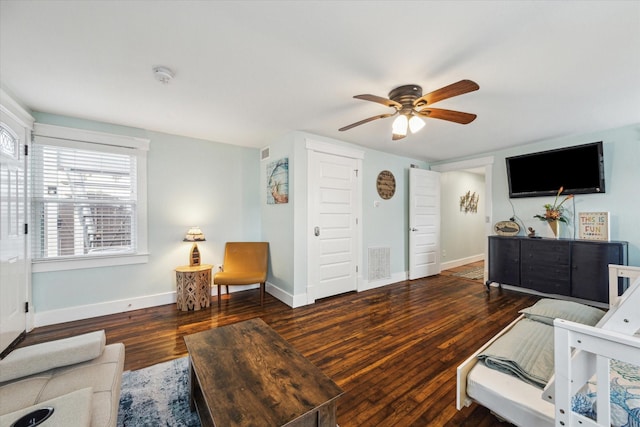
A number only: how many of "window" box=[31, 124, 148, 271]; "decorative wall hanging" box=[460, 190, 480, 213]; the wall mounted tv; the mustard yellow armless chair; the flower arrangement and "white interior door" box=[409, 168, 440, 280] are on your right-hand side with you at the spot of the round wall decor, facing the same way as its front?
2

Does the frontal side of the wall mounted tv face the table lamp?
yes

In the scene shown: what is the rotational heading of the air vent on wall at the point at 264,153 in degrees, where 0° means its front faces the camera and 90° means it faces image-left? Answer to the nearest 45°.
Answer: approximately 45°

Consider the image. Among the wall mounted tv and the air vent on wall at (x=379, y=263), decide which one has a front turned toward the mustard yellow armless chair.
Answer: the wall mounted tv

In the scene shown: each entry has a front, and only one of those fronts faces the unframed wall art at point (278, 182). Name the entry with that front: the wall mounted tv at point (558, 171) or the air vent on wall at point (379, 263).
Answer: the wall mounted tv

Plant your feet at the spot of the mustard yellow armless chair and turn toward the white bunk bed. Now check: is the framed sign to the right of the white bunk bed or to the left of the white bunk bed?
left

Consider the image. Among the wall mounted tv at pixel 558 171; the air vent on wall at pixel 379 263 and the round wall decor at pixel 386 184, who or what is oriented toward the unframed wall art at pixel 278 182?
the wall mounted tv

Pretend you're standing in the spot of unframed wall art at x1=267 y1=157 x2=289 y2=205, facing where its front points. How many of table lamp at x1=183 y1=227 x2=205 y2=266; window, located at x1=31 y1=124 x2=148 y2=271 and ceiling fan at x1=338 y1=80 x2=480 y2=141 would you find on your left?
1

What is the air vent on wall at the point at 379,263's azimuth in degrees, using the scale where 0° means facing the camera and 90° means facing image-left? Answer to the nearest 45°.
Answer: approximately 315°
